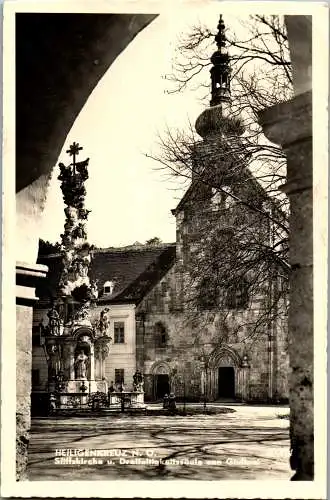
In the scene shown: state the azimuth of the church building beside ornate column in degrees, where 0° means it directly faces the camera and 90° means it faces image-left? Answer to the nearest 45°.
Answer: approximately 0°
